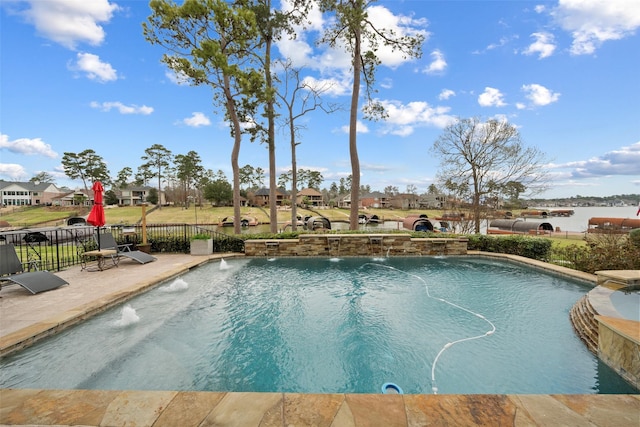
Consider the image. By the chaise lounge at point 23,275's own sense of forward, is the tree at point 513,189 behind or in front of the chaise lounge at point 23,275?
in front

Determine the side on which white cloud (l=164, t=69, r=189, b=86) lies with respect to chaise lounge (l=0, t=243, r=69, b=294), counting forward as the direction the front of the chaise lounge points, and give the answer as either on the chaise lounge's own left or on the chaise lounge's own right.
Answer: on the chaise lounge's own left

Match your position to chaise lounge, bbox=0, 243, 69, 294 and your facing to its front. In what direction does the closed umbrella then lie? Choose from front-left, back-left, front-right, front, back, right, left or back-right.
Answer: left

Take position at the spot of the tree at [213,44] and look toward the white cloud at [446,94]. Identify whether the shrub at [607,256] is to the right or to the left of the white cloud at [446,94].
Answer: right

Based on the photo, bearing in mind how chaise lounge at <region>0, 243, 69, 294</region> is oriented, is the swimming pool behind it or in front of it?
in front

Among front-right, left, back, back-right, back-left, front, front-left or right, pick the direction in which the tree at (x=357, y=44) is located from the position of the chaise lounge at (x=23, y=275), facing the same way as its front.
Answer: front-left

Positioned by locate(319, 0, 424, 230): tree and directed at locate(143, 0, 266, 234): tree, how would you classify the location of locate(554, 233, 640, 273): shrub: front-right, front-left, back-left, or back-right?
back-left

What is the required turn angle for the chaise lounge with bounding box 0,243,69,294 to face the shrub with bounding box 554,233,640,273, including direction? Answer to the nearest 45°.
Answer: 0° — it already faces it

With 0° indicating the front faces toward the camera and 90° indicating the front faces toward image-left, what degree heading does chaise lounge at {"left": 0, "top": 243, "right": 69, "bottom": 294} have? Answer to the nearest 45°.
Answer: approximately 315°

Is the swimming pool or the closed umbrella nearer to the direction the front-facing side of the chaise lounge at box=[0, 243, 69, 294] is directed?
the swimming pool

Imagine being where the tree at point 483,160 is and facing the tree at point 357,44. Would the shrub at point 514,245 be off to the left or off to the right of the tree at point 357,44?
left

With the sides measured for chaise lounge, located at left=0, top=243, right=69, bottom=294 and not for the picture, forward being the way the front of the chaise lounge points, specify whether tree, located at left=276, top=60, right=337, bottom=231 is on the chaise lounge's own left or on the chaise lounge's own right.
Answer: on the chaise lounge's own left
